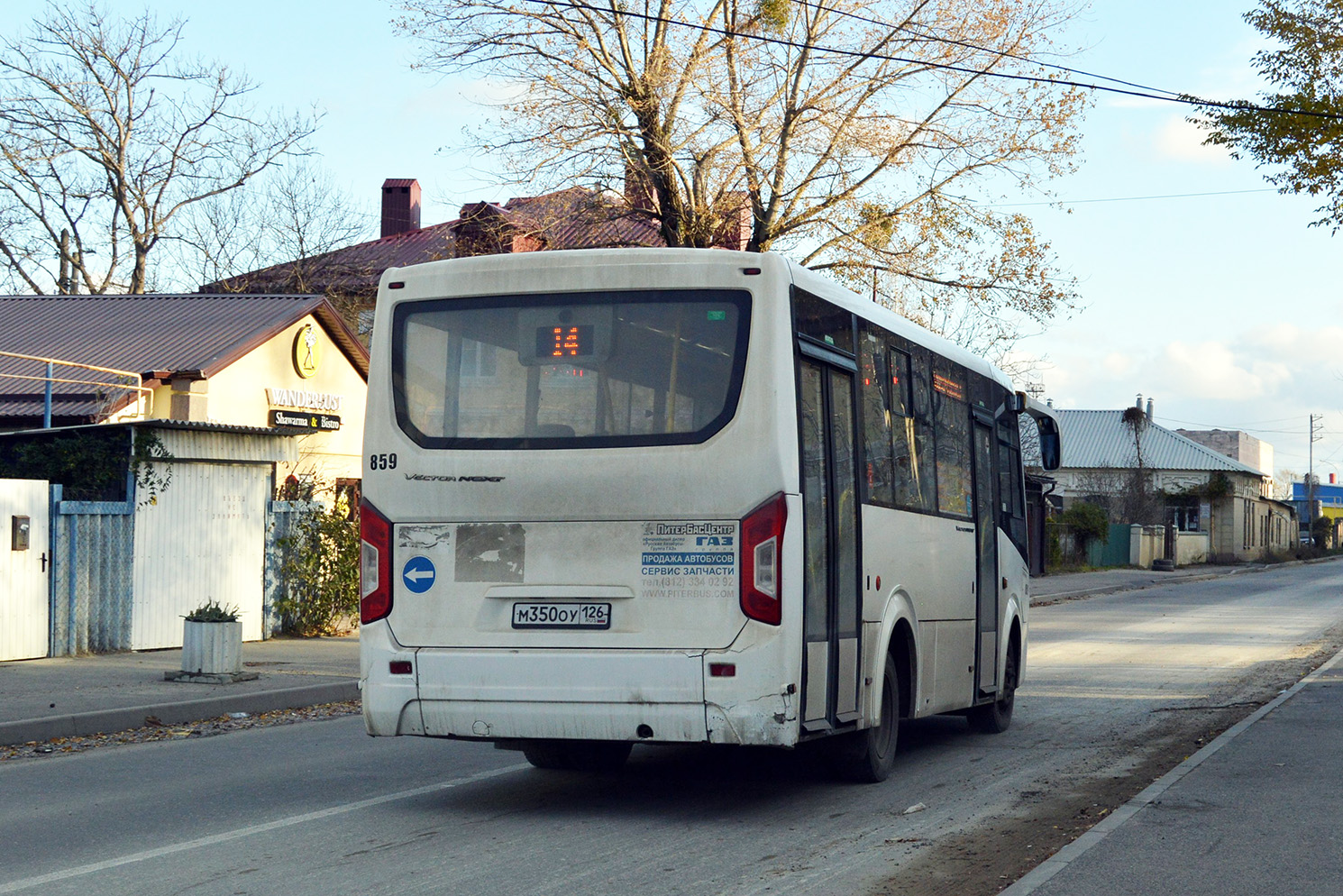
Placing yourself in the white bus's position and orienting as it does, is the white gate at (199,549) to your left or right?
on your left

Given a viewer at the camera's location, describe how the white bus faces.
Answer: facing away from the viewer and to the right of the viewer

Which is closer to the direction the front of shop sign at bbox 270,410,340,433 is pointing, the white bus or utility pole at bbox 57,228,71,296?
the white bus

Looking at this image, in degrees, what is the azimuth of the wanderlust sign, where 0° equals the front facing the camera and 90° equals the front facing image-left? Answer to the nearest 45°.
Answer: approximately 315°

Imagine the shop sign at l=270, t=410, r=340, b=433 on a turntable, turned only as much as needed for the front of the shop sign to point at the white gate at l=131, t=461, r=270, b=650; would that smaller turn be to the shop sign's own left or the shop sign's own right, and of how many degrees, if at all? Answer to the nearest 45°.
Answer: approximately 45° to the shop sign's own right

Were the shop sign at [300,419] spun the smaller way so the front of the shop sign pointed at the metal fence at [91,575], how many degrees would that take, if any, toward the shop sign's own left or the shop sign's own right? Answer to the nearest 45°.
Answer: approximately 45° to the shop sign's own right

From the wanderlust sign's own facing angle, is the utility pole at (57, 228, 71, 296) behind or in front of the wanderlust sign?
behind

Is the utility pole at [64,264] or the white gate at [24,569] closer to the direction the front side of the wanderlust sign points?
the white gate
